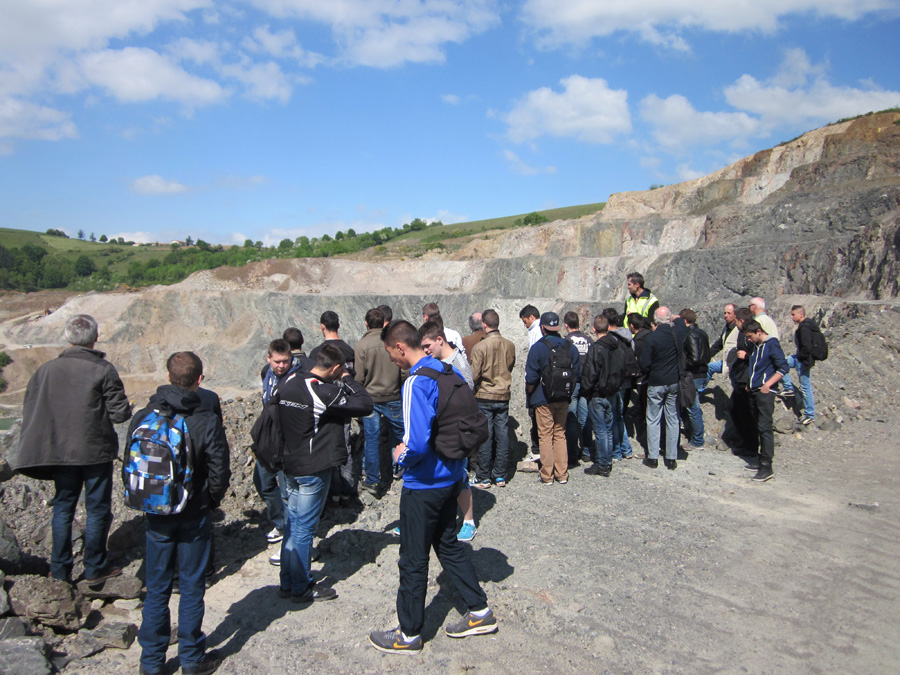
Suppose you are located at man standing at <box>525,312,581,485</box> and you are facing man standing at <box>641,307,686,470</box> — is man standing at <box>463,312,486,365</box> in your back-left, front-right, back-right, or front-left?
back-left

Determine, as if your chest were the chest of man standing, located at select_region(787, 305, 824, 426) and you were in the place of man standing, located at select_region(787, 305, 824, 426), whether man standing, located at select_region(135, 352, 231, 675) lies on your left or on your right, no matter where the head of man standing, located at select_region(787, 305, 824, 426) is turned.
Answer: on your left

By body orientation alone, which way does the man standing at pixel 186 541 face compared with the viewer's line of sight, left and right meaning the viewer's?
facing away from the viewer

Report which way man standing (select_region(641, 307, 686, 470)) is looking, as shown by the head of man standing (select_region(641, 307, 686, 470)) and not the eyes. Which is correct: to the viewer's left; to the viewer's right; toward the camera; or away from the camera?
away from the camera

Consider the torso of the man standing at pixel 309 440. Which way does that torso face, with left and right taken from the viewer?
facing away from the viewer and to the right of the viewer

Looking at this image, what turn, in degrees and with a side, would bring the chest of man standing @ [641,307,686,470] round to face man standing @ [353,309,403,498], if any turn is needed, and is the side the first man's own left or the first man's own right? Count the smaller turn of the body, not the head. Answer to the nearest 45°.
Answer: approximately 135° to the first man's own left

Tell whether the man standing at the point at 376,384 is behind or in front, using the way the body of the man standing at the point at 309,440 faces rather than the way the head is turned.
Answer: in front

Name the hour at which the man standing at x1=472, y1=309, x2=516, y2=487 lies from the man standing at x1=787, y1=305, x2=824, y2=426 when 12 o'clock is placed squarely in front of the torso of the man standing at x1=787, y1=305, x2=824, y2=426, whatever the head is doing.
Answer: the man standing at x1=472, y1=309, x2=516, y2=487 is roughly at 10 o'clock from the man standing at x1=787, y1=305, x2=824, y2=426.

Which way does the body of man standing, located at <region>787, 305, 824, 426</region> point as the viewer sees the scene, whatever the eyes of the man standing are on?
to the viewer's left
